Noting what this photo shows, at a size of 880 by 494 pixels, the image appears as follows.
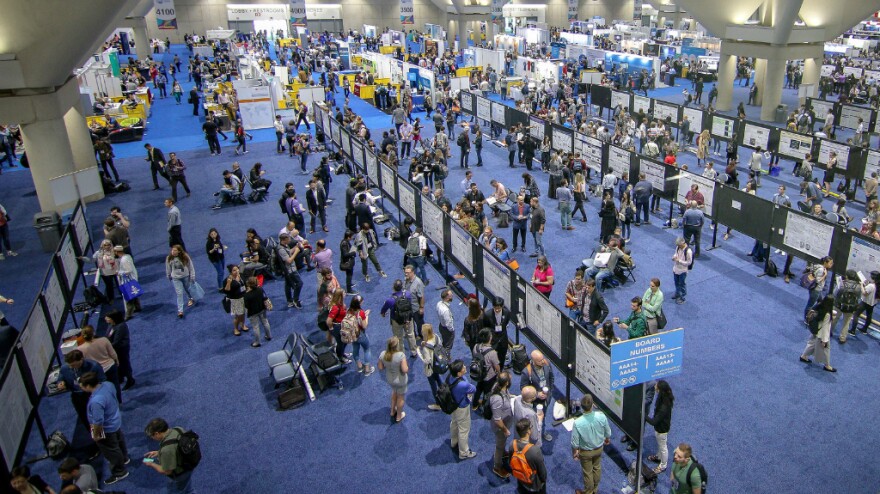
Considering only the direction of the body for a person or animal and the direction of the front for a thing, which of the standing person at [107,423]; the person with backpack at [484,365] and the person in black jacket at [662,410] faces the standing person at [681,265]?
the person with backpack

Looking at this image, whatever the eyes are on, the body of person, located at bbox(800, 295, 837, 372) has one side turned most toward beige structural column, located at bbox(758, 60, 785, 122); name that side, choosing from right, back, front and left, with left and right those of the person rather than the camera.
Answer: left

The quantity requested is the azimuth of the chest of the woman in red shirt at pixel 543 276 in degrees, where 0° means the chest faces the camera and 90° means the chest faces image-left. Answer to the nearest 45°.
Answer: approximately 45°

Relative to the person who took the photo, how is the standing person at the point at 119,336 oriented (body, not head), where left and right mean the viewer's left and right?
facing to the left of the viewer

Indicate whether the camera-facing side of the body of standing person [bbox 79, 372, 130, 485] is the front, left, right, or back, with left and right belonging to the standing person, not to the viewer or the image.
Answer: left

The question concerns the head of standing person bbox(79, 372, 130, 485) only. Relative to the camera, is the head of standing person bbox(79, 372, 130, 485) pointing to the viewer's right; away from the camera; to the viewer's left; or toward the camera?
to the viewer's left

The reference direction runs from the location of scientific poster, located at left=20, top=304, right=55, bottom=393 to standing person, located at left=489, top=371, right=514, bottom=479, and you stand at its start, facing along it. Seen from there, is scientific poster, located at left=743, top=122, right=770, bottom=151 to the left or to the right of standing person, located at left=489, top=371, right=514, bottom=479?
left

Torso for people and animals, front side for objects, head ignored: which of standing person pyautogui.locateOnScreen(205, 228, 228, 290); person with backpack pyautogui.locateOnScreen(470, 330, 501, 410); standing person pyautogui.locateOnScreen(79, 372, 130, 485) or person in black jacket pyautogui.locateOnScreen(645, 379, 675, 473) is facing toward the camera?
standing person pyautogui.locateOnScreen(205, 228, 228, 290)

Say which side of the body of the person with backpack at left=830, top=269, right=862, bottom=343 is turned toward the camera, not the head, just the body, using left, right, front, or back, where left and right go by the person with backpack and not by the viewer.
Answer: back

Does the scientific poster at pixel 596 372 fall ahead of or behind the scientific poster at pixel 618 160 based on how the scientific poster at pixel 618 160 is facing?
ahead

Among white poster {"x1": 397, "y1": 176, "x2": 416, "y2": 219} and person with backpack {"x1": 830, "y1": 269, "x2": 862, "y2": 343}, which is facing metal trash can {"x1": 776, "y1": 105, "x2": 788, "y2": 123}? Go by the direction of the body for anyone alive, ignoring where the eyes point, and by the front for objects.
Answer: the person with backpack

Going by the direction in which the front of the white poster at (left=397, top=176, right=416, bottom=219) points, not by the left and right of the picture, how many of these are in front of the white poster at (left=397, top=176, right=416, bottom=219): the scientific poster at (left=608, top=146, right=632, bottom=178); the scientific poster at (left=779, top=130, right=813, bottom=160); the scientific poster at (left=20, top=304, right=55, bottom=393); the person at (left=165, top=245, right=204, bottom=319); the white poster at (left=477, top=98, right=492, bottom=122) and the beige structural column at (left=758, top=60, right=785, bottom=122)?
2

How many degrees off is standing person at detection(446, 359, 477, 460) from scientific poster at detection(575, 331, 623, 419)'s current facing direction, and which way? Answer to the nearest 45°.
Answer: approximately 45° to its right
